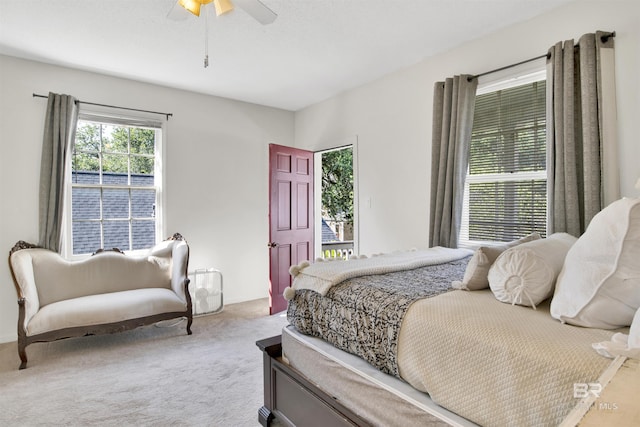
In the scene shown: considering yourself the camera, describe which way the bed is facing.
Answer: facing away from the viewer and to the left of the viewer

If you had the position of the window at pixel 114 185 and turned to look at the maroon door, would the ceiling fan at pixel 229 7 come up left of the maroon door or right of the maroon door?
right

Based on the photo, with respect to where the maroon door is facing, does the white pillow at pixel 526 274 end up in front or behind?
in front

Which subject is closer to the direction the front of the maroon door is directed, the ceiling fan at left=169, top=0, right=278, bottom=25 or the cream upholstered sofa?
the ceiling fan

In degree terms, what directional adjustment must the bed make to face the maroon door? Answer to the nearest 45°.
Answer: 0° — it already faces it

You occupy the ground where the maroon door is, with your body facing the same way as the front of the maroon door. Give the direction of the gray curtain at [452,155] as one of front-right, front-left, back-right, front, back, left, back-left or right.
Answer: front

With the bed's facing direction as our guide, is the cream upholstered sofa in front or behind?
in front

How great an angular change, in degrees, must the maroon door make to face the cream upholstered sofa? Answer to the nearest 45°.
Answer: approximately 90° to its right

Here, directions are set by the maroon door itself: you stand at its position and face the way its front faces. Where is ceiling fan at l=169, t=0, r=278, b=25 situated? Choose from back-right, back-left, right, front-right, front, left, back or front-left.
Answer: front-right

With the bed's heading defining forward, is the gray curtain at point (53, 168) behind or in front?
in front
